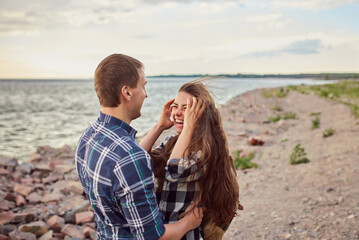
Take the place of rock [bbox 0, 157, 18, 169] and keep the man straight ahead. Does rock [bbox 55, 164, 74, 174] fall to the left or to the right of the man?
left

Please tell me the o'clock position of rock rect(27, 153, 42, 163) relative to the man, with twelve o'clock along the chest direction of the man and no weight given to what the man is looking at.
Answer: The rock is roughly at 10 o'clock from the man.

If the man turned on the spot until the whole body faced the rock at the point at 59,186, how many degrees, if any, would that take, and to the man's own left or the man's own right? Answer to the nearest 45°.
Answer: approximately 45° to the man's own left

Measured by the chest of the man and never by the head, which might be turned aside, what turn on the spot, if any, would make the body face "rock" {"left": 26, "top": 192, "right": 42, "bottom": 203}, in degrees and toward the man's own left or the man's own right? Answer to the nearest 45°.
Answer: approximately 45° to the man's own left

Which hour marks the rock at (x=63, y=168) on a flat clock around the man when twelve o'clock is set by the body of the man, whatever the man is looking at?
The rock is roughly at 10 o'clock from the man.

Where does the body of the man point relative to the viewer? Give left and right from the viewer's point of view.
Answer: facing away from the viewer and to the right of the viewer

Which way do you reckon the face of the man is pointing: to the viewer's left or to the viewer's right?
to the viewer's right

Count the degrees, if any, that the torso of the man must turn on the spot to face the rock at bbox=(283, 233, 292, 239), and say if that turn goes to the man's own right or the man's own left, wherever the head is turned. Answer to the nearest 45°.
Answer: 0° — they already face it

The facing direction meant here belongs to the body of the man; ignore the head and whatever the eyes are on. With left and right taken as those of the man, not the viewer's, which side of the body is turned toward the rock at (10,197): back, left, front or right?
left
